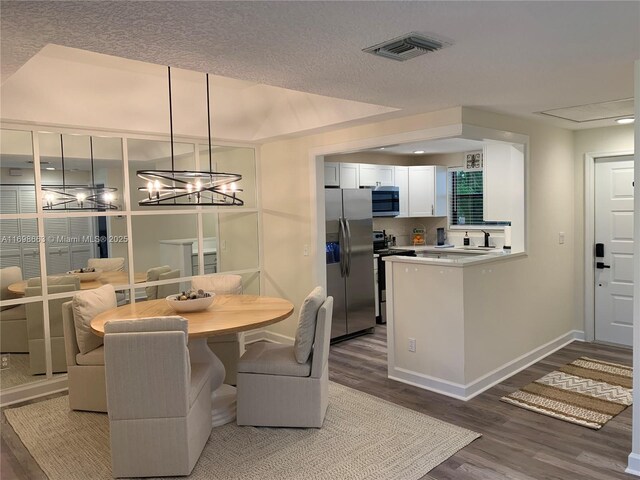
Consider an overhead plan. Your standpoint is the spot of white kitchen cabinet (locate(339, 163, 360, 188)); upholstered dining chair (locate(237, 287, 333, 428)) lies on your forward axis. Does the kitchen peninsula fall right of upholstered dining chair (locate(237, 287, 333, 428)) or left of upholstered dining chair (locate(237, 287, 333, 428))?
left

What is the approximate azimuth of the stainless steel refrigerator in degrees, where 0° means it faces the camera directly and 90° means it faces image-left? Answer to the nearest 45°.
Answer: approximately 315°

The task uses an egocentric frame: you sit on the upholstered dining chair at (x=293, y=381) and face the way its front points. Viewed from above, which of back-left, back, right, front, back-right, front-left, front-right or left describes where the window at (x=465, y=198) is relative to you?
back-right

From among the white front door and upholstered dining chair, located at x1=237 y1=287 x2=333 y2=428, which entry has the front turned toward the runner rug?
the white front door

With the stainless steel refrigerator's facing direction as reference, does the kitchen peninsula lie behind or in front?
in front

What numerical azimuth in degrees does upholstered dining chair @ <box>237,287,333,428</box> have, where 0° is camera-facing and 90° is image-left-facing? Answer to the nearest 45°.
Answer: approximately 90°

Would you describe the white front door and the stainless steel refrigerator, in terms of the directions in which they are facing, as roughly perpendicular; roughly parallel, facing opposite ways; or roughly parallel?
roughly perpendicular
